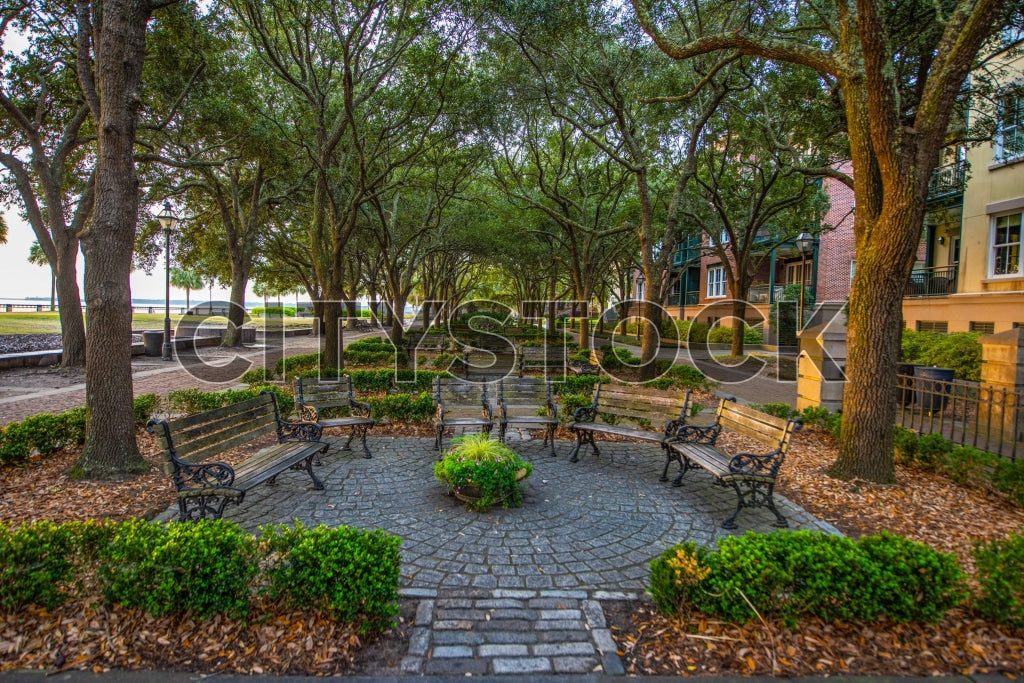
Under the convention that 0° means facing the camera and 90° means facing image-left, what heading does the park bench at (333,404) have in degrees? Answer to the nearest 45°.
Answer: approximately 315°

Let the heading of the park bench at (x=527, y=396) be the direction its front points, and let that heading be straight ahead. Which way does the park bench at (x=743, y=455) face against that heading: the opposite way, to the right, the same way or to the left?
to the right

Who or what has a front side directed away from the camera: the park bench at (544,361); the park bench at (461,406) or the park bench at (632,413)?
the park bench at (544,361)

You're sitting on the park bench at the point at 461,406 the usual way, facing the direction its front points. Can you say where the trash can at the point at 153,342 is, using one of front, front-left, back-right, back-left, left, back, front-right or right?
back-right

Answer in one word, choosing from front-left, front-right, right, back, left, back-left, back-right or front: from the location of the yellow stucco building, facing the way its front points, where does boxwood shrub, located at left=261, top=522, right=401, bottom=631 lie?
front-left

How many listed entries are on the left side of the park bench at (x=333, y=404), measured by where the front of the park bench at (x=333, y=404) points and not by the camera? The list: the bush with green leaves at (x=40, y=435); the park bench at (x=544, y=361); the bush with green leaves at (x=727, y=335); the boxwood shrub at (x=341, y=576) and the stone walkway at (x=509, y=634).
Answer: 2

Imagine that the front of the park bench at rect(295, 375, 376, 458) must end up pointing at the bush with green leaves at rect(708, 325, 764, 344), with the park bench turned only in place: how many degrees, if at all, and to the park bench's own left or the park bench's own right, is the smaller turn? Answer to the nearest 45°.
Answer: approximately 90° to the park bench's own left

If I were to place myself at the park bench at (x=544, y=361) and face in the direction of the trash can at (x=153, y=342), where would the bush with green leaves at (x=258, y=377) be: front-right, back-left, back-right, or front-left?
front-left

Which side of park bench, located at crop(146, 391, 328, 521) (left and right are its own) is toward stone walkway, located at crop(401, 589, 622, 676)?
front

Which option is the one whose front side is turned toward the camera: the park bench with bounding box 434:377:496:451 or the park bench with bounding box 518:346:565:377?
the park bench with bounding box 434:377:496:451

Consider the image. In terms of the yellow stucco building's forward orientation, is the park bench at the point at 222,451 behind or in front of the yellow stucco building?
in front

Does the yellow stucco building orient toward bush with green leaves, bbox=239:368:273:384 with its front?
yes

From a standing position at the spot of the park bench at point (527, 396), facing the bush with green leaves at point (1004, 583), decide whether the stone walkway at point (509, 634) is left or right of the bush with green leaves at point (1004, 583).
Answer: right

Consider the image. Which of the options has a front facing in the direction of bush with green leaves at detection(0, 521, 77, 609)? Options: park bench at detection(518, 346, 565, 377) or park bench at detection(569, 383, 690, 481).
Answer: park bench at detection(569, 383, 690, 481)

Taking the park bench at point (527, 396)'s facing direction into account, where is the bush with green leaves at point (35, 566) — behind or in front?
in front

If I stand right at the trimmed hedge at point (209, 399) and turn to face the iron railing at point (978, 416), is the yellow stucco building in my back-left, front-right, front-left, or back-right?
front-left

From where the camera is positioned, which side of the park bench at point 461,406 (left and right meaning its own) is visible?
front

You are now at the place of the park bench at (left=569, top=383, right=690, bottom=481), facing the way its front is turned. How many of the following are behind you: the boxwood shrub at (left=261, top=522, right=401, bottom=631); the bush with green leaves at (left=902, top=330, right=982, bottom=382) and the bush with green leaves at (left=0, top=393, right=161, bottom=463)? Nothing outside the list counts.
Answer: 1

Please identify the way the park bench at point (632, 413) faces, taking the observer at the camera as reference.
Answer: facing the viewer and to the left of the viewer
